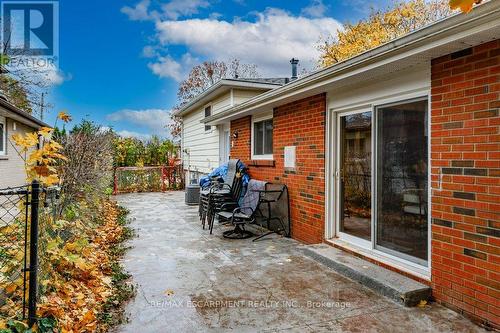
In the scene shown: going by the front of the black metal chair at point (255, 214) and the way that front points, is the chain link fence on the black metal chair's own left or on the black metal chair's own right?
on the black metal chair's own left

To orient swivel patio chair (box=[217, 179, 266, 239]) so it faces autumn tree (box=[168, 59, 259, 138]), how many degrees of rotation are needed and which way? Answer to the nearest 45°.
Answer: approximately 135° to its right

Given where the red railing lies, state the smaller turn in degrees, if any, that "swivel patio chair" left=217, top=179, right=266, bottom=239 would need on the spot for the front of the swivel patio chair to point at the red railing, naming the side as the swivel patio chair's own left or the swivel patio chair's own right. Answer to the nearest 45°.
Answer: approximately 90° to the swivel patio chair's own right

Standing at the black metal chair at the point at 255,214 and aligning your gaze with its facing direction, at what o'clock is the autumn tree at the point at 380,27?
The autumn tree is roughly at 4 o'clock from the black metal chair.

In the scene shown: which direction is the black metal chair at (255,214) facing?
to the viewer's left

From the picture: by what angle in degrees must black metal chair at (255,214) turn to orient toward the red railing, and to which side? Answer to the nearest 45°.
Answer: approximately 45° to its right

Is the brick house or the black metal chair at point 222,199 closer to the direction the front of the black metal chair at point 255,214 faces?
the black metal chair

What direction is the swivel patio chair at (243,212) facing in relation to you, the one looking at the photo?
facing the viewer and to the left of the viewer

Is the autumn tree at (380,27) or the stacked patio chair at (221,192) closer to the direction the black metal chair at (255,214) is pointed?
the stacked patio chair

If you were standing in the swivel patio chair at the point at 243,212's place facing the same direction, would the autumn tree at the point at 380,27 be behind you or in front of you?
behind

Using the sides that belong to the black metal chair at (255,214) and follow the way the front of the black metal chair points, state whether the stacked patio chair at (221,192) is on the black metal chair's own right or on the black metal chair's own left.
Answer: on the black metal chair's own right

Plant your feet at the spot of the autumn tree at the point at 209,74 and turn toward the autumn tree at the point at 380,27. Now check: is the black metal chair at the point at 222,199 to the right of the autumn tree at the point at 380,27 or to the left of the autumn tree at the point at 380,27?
right
